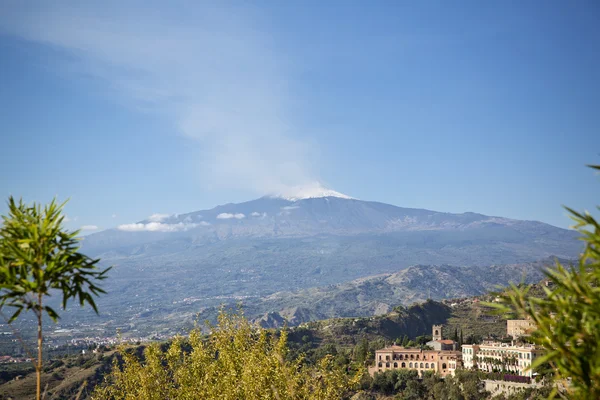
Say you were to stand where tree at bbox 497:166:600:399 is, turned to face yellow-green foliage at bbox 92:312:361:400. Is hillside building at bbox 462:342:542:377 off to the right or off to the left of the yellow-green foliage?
right

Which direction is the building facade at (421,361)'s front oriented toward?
toward the camera

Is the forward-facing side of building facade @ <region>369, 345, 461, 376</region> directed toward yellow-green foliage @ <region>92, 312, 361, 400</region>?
yes

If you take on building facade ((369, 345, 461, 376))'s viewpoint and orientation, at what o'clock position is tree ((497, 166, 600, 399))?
The tree is roughly at 12 o'clock from the building facade.

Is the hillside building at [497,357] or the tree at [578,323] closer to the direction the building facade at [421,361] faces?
the tree

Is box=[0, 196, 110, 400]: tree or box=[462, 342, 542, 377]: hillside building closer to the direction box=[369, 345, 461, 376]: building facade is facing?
the tree

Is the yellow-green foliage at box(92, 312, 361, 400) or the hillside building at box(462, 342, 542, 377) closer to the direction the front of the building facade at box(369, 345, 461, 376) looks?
the yellow-green foliage

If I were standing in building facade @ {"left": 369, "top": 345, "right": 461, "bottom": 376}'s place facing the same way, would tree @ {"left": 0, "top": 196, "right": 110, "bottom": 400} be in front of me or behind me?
in front
